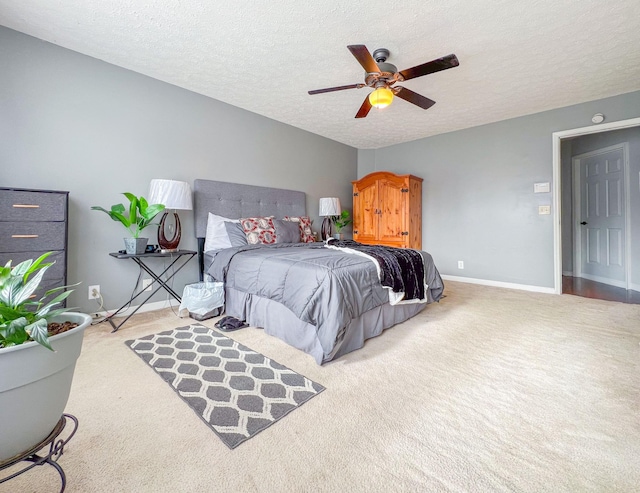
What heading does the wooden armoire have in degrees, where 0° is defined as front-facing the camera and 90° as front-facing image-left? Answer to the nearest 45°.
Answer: approximately 45°

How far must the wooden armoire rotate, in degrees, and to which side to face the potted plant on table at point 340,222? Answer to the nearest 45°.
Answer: approximately 45° to its right

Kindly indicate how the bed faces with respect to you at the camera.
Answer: facing the viewer and to the right of the viewer

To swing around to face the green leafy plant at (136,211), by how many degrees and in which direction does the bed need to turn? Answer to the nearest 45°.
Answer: approximately 135° to its right

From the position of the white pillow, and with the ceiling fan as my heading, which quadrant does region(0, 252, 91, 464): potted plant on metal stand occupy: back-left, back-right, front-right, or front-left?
front-right

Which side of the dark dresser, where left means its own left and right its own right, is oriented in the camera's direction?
front

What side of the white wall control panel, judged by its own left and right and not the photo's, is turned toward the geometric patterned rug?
front

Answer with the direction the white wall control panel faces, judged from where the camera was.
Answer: facing the viewer

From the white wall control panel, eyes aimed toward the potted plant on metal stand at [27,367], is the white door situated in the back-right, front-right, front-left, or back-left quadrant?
back-left

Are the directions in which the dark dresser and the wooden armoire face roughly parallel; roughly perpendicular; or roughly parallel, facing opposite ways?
roughly perpendicular

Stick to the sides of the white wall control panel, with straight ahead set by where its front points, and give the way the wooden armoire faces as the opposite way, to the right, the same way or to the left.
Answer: the same way

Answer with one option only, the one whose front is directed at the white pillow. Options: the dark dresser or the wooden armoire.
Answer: the wooden armoire

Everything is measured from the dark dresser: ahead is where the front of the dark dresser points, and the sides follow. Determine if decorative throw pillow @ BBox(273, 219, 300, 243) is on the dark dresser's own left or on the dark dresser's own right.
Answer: on the dark dresser's own left

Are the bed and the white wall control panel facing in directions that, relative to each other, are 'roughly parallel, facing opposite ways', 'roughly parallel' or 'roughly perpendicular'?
roughly perpendicular

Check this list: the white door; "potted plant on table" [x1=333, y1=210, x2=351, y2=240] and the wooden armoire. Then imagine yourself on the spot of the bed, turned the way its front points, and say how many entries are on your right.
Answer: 0
